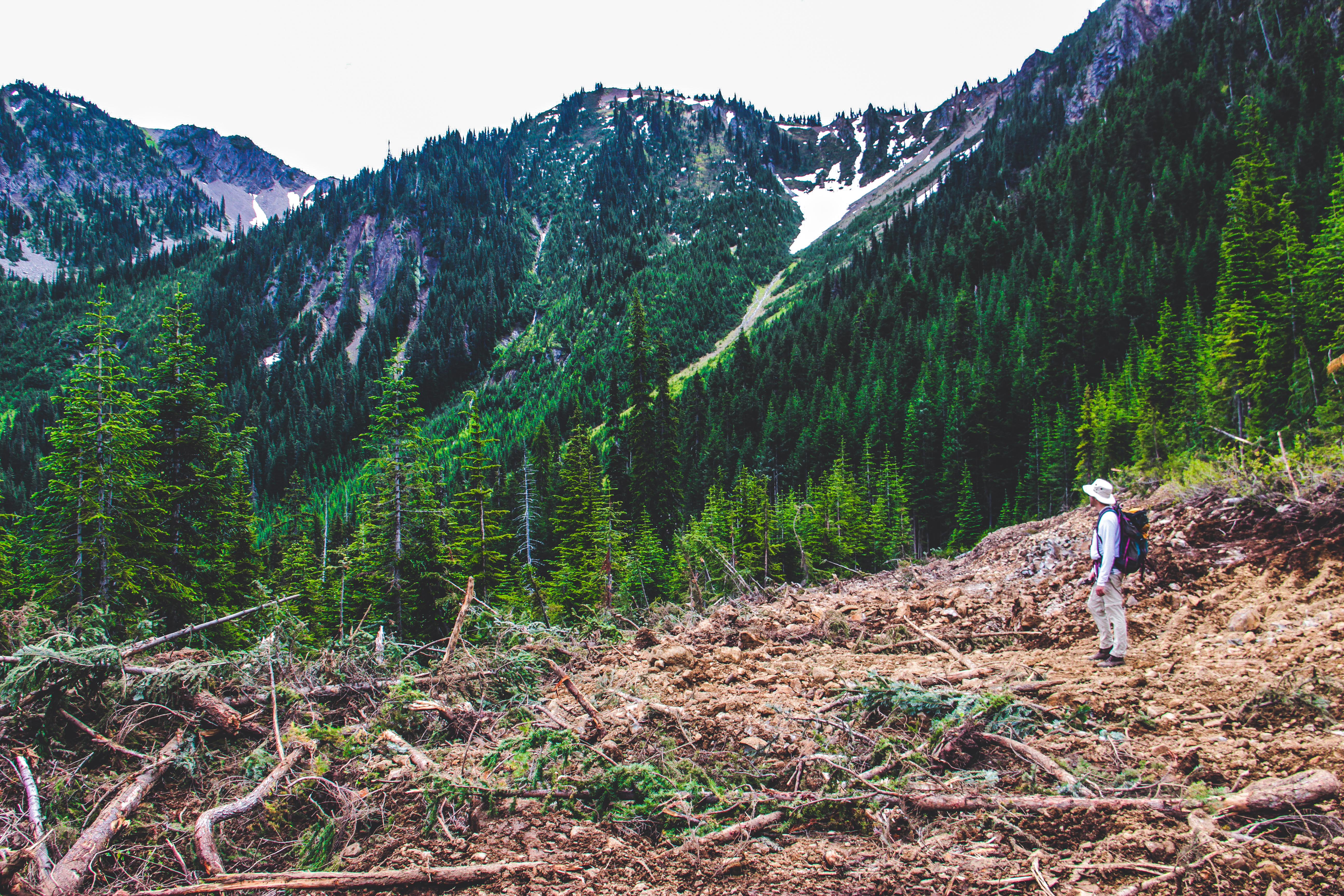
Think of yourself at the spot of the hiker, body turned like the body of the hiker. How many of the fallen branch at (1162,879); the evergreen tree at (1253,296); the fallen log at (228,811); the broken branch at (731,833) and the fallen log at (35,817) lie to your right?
1

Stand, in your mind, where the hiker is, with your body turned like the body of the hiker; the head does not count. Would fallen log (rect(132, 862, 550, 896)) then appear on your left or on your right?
on your left

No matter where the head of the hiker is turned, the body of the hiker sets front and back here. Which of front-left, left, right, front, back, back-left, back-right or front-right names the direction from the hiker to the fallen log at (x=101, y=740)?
front-left

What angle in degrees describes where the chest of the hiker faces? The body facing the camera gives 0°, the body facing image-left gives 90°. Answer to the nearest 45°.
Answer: approximately 90°

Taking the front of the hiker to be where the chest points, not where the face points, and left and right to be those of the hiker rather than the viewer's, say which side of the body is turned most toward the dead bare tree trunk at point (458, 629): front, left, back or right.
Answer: front

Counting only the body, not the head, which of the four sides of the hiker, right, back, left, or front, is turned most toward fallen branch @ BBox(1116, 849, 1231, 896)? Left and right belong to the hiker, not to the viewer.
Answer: left

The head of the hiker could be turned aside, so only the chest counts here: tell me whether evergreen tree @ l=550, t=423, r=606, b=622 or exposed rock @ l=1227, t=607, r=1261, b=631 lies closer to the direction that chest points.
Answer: the evergreen tree

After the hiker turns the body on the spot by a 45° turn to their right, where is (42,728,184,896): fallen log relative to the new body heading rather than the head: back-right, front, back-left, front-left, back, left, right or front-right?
left

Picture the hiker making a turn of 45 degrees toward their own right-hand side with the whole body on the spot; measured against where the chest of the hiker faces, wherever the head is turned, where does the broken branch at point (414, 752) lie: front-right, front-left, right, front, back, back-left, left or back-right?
left

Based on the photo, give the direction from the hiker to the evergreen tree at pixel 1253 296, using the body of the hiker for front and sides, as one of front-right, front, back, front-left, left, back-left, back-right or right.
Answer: right

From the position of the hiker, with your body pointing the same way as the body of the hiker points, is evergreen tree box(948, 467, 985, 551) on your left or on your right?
on your right

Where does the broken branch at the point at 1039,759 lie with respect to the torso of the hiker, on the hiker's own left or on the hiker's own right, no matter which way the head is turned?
on the hiker's own left

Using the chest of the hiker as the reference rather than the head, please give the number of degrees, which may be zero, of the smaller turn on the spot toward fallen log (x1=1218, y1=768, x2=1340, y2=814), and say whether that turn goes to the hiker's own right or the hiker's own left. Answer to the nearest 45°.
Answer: approximately 90° to the hiker's own left
